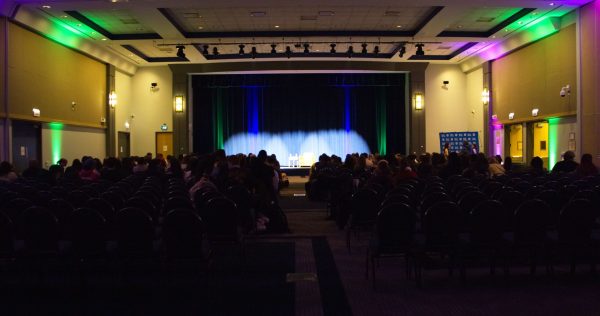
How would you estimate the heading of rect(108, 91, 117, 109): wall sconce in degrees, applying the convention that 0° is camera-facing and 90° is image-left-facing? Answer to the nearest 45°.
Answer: approximately 270°

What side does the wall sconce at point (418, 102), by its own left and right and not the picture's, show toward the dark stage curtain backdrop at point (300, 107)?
right

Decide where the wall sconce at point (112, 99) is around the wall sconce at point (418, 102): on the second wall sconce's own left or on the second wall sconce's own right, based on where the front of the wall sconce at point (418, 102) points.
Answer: on the second wall sconce's own right

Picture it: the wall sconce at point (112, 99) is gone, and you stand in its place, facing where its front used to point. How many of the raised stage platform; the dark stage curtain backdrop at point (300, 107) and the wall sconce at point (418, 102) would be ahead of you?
3

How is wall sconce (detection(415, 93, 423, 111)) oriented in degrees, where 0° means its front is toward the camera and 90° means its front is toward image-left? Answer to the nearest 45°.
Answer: approximately 0°

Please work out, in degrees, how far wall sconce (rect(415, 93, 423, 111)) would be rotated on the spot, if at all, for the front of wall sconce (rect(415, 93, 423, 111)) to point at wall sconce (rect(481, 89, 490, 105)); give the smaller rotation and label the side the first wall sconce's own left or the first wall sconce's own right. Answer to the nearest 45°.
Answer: approximately 45° to the first wall sconce's own left
